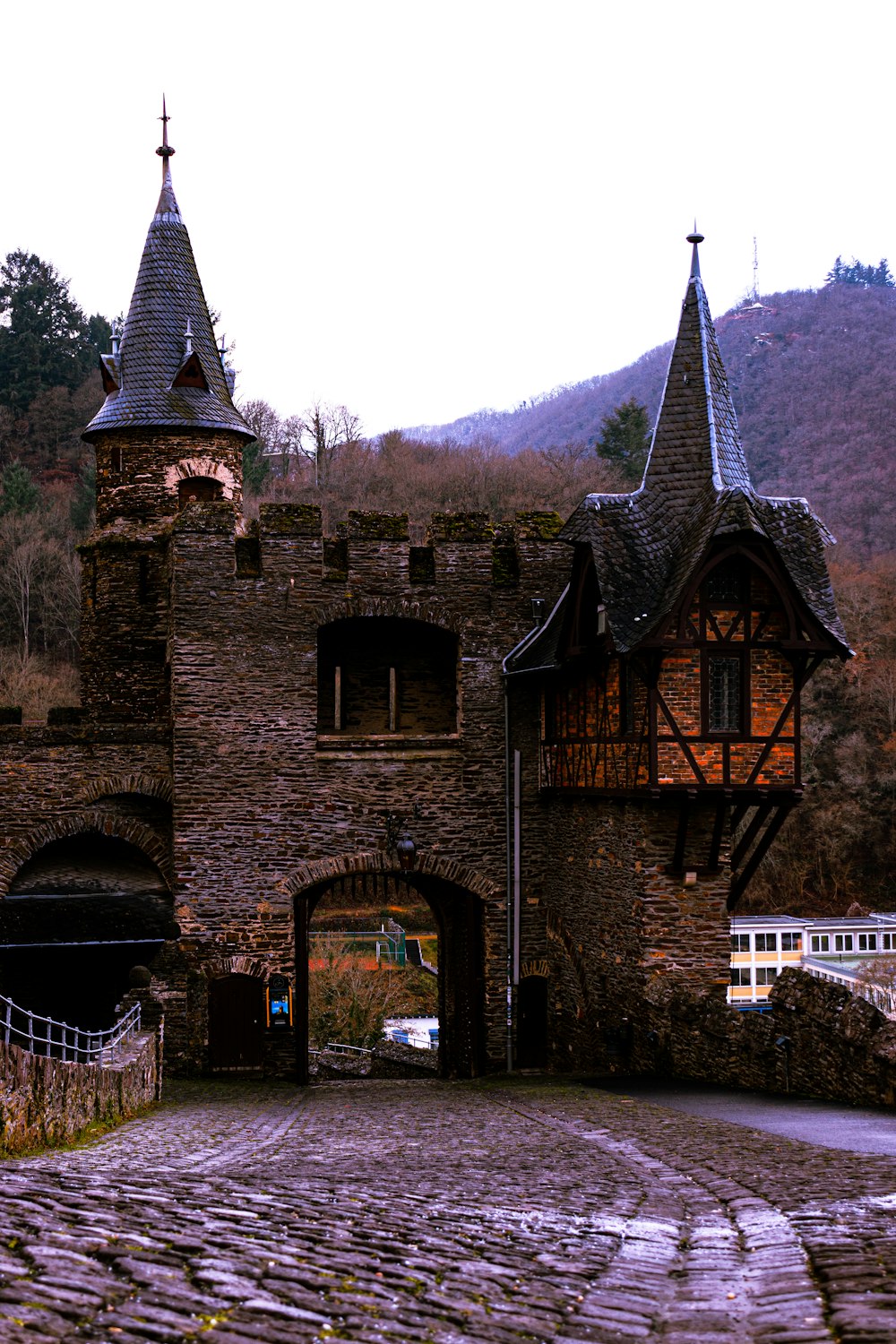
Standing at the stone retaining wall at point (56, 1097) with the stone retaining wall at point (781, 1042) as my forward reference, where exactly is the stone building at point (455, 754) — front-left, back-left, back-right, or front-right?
front-left

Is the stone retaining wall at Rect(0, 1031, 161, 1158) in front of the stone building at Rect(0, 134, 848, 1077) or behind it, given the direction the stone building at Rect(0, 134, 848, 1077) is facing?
in front

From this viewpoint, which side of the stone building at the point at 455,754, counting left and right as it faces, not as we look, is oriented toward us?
front
